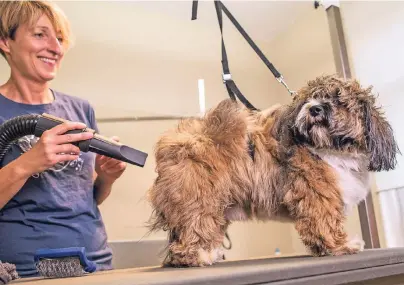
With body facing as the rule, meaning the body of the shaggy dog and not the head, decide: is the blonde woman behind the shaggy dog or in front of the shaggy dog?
behind

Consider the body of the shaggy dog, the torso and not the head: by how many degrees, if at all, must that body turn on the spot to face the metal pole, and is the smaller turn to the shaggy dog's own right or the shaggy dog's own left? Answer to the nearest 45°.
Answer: approximately 45° to the shaggy dog's own left

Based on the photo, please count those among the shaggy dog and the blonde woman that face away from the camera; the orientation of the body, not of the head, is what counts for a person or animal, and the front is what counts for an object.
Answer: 0

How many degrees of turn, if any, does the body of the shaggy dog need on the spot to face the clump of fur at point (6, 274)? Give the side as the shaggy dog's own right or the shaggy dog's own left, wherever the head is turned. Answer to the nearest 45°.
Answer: approximately 135° to the shaggy dog's own right

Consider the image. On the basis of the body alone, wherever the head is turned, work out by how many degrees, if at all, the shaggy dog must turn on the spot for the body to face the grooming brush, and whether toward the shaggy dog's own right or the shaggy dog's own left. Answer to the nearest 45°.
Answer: approximately 180°

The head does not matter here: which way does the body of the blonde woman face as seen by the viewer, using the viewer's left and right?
facing the viewer and to the right of the viewer

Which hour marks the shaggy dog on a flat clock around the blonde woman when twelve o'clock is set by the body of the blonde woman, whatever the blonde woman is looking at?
The shaggy dog is roughly at 12 o'clock from the blonde woman.

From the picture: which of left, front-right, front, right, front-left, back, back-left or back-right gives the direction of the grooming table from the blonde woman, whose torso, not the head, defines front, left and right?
front

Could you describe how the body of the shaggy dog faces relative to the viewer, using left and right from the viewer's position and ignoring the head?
facing to the right of the viewer

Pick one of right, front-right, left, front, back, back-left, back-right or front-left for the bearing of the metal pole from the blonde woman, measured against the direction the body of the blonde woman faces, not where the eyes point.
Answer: front-left
